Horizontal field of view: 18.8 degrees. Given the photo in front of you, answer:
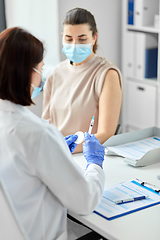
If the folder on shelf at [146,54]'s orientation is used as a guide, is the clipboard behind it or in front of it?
in front

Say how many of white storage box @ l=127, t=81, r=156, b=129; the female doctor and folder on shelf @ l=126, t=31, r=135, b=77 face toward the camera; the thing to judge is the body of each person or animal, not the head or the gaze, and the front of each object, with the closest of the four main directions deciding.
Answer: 2

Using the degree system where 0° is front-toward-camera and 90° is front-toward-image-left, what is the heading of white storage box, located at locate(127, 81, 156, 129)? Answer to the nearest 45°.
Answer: approximately 0°

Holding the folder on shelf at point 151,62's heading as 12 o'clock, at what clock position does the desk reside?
The desk is roughly at 12 o'clock from the folder on shelf.

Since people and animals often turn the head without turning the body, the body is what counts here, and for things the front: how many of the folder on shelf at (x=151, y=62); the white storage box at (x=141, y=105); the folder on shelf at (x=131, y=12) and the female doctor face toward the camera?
3

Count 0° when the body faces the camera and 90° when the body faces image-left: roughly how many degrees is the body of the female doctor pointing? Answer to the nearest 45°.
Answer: approximately 225°

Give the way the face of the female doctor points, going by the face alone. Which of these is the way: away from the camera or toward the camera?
away from the camera

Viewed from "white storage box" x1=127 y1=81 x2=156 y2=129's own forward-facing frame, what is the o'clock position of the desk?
The desk is roughly at 12 o'clock from the white storage box.
